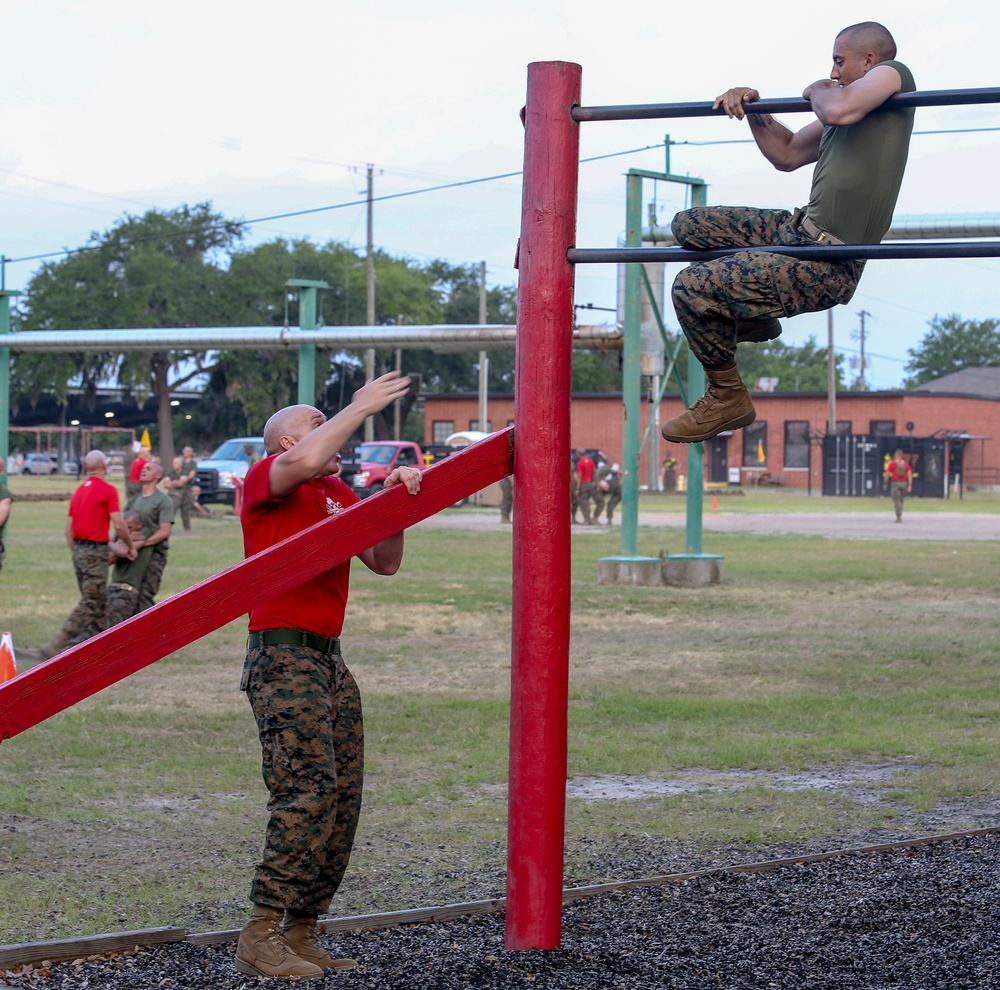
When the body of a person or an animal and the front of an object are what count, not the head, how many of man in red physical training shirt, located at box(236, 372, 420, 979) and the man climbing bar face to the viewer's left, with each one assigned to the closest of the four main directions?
1

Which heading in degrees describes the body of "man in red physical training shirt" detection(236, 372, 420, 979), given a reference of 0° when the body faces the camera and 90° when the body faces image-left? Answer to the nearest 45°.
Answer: approximately 270°

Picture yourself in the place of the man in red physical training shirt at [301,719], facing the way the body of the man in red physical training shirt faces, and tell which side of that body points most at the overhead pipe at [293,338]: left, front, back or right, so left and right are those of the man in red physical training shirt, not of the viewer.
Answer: left

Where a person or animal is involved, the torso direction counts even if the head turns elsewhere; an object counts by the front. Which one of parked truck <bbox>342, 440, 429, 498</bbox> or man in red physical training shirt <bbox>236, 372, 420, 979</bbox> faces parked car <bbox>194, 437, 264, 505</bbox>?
parked truck <bbox>342, 440, 429, 498</bbox>

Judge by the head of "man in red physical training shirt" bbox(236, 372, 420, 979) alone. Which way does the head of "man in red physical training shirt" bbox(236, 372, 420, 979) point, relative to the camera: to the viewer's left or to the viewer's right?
to the viewer's right

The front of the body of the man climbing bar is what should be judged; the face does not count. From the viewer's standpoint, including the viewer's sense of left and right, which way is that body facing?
facing to the left of the viewer

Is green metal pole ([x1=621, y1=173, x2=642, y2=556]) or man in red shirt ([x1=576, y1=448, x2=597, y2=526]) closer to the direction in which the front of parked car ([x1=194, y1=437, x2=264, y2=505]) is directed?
the green metal pole

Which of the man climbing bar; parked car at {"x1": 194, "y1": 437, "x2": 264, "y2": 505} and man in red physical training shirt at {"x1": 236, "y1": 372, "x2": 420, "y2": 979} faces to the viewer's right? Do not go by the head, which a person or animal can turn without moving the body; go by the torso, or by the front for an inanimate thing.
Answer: the man in red physical training shirt

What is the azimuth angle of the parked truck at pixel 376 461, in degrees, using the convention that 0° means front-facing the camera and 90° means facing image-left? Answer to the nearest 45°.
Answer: approximately 45°

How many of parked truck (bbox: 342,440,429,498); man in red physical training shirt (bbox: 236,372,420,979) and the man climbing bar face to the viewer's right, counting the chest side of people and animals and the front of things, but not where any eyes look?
1

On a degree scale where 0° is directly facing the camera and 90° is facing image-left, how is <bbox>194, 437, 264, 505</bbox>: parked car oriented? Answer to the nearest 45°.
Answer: approximately 45°

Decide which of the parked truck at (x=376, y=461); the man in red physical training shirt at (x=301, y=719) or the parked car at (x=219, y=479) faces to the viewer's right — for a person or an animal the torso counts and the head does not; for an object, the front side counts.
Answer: the man in red physical training shirt

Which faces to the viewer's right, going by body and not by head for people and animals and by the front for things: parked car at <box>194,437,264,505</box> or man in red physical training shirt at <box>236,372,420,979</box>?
the man in red physical training shirt
